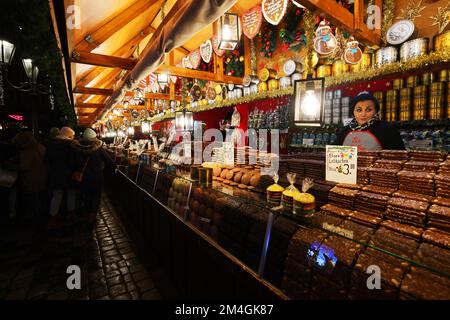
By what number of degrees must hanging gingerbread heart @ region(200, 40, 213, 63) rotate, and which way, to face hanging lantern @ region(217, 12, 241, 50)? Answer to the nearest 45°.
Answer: approximately 45° to its left

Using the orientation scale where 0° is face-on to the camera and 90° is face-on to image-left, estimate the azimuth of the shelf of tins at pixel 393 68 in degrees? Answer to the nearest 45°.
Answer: approximately 45°

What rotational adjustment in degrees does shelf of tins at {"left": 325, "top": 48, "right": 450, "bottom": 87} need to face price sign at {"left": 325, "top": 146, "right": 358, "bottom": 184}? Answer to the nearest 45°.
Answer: approximately 45° to its left

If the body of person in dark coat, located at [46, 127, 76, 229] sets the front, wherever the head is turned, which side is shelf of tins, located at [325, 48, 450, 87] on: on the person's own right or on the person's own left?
on the person's own right

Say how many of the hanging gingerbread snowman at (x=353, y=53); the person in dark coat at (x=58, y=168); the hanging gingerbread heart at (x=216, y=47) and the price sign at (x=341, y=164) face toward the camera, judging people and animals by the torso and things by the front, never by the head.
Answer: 3

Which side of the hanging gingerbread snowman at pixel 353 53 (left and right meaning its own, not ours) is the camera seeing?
front

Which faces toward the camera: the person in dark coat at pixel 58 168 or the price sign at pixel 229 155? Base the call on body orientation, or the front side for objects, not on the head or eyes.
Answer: the price sign

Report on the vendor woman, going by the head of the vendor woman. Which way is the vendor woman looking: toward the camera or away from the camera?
toward the camera

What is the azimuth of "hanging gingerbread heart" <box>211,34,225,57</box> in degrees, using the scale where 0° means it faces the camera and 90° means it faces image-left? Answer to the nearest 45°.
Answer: approximately 0°

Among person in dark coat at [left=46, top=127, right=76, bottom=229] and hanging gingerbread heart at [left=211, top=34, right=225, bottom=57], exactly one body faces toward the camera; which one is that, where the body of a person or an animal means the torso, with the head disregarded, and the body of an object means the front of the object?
the hanging gingerbread heart

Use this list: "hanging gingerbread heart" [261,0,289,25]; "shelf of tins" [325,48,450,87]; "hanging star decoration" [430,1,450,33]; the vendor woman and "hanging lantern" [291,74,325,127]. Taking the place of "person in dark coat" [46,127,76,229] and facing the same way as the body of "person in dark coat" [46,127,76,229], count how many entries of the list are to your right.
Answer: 5

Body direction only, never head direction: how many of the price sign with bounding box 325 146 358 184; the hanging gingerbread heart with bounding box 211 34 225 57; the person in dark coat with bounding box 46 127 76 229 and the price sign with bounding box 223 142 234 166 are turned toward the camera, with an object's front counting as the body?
3

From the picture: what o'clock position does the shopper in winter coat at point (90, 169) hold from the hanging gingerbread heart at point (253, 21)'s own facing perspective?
The shopper in winter coat is roughly at 3 o'clock from the hanging gingerbread heart.

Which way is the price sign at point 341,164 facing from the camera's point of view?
toward the camera

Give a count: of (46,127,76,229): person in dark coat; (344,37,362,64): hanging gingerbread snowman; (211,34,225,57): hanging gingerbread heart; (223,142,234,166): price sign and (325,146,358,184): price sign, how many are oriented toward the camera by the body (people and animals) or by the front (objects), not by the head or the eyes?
4

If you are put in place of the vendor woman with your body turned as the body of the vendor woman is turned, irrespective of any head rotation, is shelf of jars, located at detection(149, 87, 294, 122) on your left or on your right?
on your right
